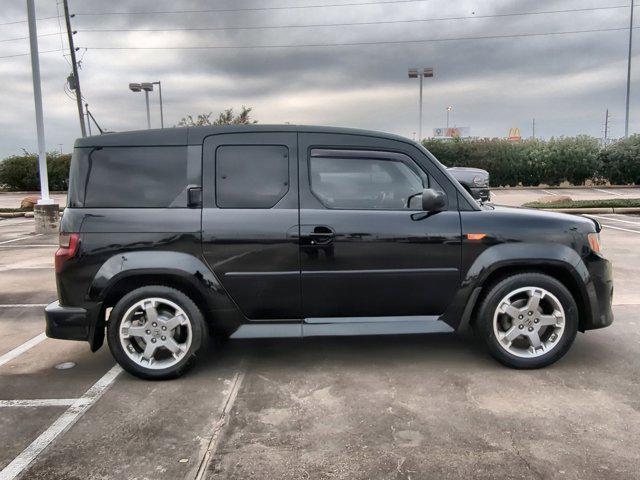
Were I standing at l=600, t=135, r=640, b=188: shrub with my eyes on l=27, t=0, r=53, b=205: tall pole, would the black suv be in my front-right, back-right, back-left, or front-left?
front-left

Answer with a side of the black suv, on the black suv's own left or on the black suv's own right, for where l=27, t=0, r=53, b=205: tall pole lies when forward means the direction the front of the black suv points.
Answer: on the black suv's own left

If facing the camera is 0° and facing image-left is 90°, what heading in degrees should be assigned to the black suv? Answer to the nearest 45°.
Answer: approximately 270°

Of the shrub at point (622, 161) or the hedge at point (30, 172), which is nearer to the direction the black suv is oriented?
the shrub

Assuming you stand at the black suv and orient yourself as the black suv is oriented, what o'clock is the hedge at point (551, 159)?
The hedge is roughly at 10 o'clock from the black suv.

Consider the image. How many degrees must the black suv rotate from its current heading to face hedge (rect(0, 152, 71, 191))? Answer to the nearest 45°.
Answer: approximately 135° to its left

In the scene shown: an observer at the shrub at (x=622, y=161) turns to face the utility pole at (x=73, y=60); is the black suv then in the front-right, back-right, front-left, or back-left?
front-left

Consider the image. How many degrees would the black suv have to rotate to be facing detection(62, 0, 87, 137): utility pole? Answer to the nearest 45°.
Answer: approximately 135° to its left

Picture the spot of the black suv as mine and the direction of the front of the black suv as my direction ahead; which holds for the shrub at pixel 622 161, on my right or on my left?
on my left
